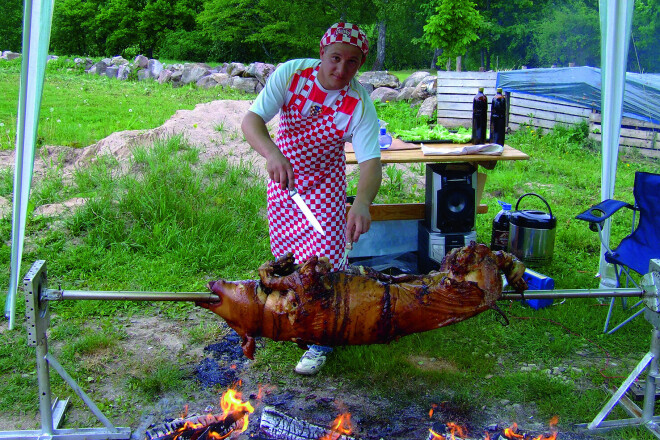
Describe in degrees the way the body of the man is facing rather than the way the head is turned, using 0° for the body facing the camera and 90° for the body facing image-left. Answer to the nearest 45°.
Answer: approximately 0°

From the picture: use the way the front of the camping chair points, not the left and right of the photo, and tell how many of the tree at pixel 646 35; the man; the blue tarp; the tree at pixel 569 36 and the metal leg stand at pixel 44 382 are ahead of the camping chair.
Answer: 2

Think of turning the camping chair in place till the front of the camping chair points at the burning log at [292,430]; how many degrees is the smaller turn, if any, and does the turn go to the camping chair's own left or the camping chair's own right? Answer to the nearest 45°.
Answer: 0° — it already faces it

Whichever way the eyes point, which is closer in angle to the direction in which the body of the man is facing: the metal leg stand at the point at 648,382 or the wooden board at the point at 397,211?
the metal leg stand

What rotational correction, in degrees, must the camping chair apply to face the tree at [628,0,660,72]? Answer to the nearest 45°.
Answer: approximately 135° to its right

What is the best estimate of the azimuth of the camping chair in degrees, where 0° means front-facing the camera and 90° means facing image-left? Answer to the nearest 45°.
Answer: approximately 45°

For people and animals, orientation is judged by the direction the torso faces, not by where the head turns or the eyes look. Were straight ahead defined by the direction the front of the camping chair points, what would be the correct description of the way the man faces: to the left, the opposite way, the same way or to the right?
to the left

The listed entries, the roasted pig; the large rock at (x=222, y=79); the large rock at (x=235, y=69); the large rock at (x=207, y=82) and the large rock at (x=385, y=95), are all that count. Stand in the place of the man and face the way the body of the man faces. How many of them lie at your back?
4

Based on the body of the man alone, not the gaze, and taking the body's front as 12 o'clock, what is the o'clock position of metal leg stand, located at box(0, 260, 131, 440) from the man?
The metal leg stand is roughly at 2 o'clock from the man.

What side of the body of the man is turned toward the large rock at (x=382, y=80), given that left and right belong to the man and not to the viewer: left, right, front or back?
back

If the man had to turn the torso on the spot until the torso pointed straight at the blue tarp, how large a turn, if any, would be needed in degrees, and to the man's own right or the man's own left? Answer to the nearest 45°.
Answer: approximately 135° to the man's own left

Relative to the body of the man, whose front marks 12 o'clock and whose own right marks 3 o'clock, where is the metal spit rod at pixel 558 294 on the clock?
The metal spit rod is roughly at 10 o'clock from the man.
